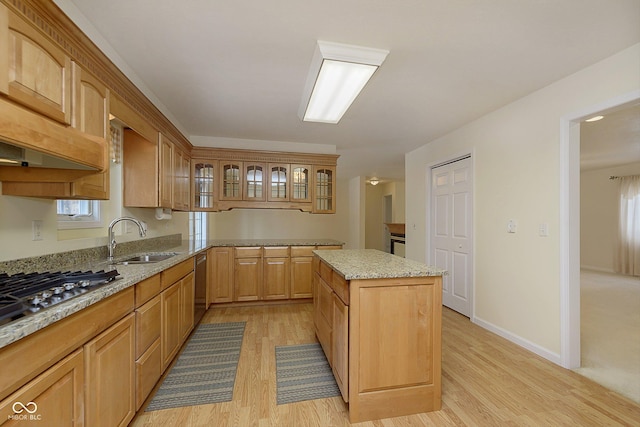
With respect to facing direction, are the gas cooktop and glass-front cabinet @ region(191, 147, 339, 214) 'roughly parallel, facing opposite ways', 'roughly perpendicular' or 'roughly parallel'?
roughly perpendicular

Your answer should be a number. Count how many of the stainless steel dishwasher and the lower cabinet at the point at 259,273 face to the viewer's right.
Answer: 1

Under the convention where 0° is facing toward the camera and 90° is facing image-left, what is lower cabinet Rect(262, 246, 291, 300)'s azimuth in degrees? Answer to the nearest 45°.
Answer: approximately 0°

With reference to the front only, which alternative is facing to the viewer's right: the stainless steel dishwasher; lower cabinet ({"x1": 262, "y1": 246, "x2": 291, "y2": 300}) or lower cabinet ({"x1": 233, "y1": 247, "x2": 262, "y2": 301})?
the stainless steel dishwasher

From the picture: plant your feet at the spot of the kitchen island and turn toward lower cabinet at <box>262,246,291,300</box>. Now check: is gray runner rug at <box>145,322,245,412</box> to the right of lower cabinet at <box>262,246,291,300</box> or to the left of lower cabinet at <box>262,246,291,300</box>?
left

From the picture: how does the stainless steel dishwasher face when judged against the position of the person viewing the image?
facing to the right of the viewer

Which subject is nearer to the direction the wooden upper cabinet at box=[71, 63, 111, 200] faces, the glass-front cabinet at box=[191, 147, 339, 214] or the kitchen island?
the kitchen island

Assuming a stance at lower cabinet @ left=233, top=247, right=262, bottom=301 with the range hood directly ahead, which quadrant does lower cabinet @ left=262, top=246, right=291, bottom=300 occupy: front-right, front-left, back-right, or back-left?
back-left

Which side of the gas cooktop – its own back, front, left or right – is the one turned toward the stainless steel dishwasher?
left

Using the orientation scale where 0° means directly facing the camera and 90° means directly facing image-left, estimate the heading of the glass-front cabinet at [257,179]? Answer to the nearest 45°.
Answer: approximately 0°

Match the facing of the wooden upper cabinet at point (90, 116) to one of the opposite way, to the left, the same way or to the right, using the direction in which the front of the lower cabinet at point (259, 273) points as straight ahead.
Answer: to the left

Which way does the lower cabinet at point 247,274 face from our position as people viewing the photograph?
facing the viewer
